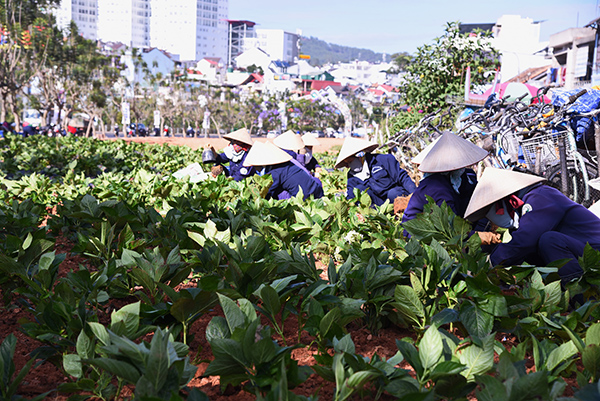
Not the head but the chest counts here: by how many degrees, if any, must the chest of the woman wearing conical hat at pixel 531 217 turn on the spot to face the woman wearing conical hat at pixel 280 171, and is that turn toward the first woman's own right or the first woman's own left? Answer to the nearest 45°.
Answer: approximately 45° to the first woman's own right

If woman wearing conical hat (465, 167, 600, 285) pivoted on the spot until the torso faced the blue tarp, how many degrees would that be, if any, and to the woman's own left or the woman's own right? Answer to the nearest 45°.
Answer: approximately 90° to the woman's own right

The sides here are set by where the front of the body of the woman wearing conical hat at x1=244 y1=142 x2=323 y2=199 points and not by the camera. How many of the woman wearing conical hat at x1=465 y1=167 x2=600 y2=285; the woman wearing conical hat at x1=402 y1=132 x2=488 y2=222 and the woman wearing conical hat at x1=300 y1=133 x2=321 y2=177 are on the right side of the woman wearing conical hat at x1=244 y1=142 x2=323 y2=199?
1

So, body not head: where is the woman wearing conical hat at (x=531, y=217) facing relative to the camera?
to the viewer's left

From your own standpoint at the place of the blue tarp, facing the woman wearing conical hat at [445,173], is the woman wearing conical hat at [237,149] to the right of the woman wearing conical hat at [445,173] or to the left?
right

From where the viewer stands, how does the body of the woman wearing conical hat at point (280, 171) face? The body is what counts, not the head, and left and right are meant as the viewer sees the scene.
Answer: facing to the left of the viewer

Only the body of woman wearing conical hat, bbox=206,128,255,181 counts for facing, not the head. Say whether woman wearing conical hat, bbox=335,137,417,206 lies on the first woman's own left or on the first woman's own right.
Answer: on the first woman's own left

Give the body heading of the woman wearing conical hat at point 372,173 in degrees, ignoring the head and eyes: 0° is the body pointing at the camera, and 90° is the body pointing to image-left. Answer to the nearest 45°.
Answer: approximately 45°

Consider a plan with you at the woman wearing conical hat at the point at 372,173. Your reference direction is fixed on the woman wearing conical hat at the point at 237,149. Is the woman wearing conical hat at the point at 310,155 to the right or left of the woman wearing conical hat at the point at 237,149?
right

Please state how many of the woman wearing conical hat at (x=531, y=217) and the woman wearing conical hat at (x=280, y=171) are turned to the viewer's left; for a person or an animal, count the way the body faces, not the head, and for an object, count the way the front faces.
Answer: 2

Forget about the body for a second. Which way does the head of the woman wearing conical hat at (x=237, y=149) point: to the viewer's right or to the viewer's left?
to the viewer's left

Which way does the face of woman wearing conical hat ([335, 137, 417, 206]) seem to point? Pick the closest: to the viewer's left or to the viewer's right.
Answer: to the viewer's left

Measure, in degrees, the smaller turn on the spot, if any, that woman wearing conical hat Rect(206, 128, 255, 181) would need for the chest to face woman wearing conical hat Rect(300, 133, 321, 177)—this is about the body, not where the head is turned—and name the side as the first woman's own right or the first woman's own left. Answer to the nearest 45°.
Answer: approximately 180°

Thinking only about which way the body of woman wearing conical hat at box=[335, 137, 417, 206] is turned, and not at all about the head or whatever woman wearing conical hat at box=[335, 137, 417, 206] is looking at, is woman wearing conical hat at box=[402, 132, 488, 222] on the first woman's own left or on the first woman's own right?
on the first woman's own left

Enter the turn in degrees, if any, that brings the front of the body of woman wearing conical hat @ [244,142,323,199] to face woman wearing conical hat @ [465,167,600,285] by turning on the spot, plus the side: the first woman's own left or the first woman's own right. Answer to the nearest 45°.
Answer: approximately 135° to the first woman's own left

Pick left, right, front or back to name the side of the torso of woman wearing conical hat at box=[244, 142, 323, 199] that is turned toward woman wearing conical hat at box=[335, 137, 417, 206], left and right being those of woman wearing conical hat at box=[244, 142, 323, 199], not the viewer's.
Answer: back
